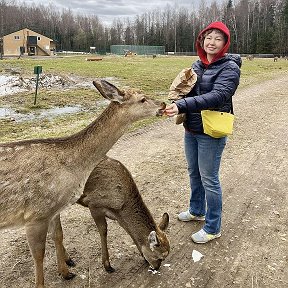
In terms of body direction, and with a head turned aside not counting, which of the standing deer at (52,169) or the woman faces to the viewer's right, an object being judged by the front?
the standing deer

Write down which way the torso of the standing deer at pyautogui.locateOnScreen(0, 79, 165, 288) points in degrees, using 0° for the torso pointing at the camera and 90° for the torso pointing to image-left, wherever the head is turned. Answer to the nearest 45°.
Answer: approximately 270°

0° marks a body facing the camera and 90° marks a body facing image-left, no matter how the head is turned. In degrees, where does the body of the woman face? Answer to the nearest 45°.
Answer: approximately 45°

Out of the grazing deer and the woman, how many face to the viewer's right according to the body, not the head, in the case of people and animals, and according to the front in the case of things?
1

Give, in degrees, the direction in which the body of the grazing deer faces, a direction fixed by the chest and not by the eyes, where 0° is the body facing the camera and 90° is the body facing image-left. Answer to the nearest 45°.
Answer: approximately 270°
